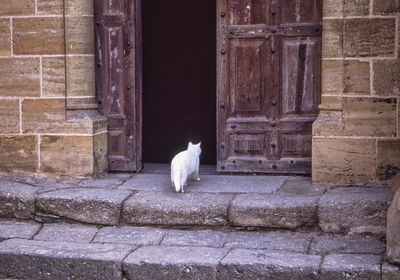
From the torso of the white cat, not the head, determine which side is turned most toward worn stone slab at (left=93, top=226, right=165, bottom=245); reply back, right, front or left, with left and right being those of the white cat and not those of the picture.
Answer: back

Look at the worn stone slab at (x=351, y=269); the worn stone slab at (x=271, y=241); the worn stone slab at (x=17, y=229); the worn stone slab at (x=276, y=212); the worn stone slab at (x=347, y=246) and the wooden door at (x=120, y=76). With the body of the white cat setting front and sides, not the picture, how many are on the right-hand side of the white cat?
4

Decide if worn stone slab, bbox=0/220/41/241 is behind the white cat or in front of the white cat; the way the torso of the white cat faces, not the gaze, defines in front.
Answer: behind

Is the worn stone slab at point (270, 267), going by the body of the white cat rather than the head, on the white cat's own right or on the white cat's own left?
on the white cat's own right

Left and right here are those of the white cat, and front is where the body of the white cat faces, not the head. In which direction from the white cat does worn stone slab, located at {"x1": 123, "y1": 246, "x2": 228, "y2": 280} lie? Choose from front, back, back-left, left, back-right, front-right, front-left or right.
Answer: back-right

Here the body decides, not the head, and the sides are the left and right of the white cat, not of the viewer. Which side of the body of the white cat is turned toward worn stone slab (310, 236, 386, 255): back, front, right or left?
right

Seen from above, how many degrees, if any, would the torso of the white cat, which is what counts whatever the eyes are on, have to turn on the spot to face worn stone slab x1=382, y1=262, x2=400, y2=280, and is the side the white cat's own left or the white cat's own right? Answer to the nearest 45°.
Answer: approximately 90° to the white cat's own right

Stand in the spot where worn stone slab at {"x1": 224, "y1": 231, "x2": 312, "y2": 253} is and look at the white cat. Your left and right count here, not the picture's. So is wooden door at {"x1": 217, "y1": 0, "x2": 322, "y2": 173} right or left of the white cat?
right

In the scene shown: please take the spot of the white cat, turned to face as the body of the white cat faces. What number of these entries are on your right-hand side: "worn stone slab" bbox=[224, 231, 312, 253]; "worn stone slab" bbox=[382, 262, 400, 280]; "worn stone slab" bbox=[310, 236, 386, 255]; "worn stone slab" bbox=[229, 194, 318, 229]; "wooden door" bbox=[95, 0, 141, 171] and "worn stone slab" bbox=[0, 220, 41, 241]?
4

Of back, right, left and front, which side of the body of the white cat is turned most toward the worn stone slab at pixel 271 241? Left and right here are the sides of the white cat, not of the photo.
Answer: right

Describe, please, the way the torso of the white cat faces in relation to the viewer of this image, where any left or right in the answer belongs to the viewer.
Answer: facing away from the viewer and to the right of the viewer

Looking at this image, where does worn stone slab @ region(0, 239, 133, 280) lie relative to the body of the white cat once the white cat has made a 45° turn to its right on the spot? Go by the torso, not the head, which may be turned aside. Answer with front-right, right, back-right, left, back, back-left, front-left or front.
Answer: back-right

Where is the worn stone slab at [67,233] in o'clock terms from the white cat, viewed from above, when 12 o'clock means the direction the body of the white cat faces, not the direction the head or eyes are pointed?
The worn stone slab is roughly at 7 o'clock from the white cat.
